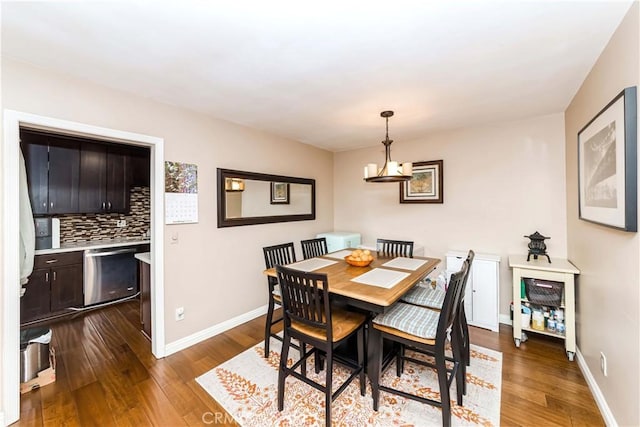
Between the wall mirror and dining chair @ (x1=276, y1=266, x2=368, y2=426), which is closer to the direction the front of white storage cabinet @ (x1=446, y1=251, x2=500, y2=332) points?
the dining chair

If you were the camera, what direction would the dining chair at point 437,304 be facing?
facing to the left of the viewer

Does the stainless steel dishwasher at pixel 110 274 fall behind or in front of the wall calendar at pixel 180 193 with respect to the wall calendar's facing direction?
behind

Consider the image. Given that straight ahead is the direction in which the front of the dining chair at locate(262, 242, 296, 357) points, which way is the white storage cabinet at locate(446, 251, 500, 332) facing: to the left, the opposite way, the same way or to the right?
to the right

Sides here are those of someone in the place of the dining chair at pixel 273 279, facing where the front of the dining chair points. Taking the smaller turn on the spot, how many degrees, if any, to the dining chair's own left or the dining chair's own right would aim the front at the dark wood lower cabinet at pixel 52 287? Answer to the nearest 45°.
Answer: approximately 135° to the dining chair's own right

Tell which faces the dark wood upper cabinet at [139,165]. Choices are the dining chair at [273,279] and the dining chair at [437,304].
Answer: the dining chair at [437,304]

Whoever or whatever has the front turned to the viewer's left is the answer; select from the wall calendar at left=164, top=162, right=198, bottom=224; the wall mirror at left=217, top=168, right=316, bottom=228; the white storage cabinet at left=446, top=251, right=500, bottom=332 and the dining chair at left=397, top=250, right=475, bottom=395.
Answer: the dining chair

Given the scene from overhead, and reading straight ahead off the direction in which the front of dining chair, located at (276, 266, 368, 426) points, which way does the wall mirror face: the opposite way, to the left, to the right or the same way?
to the right

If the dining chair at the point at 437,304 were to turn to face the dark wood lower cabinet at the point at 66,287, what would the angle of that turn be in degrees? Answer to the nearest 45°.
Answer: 0° — it already faces it
